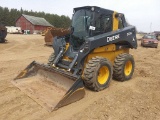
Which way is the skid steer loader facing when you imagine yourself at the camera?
facing the viewer and to the left of the viewer
